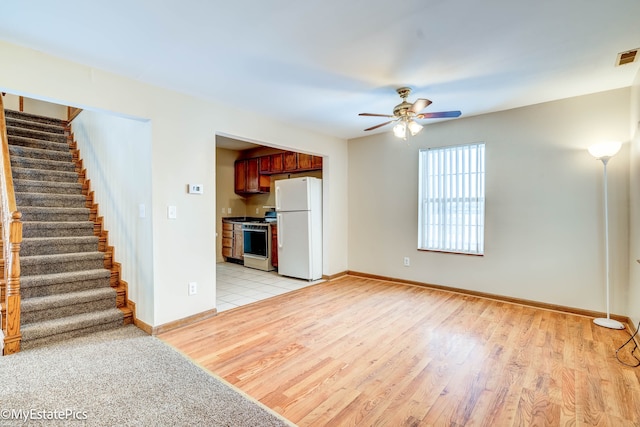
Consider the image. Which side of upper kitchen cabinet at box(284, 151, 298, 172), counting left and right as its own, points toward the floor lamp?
left

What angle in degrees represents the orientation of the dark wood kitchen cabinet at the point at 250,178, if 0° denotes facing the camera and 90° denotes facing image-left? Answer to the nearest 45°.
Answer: approximately 0°

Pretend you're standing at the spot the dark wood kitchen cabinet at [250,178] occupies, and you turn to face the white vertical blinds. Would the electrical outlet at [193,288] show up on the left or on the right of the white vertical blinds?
right

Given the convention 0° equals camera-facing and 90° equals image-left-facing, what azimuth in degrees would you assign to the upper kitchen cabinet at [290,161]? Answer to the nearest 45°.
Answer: approximately 45°

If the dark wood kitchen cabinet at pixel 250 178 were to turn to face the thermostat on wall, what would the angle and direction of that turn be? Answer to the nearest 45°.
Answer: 0° — it already faces it

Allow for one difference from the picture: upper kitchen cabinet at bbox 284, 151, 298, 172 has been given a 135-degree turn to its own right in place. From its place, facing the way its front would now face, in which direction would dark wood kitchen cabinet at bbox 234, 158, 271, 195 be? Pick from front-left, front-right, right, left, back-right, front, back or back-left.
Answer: front-left

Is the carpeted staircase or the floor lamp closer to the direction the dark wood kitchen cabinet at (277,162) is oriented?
the carpeted staircase

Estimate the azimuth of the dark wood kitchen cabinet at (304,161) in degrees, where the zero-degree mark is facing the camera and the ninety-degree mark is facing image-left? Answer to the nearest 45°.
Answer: approximately 45°

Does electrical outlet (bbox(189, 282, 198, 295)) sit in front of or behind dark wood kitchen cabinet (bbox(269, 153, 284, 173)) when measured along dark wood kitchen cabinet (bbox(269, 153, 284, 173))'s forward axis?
in front

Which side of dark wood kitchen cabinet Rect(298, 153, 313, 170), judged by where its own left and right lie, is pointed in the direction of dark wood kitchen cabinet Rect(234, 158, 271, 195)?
right

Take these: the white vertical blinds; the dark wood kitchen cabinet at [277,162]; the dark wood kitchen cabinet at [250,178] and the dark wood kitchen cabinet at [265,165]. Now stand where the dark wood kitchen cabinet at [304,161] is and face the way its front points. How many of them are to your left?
1

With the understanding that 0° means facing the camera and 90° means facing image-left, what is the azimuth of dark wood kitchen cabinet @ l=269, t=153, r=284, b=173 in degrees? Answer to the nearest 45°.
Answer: approximately 45°

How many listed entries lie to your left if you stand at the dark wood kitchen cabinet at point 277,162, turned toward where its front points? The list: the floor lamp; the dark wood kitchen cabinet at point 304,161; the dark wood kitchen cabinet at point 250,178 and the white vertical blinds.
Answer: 3

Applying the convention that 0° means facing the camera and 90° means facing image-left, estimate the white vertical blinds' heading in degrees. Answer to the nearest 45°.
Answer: approximately 45°
